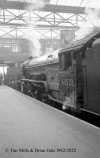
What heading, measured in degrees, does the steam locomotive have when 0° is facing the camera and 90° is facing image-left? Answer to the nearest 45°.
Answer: approximately 135°
